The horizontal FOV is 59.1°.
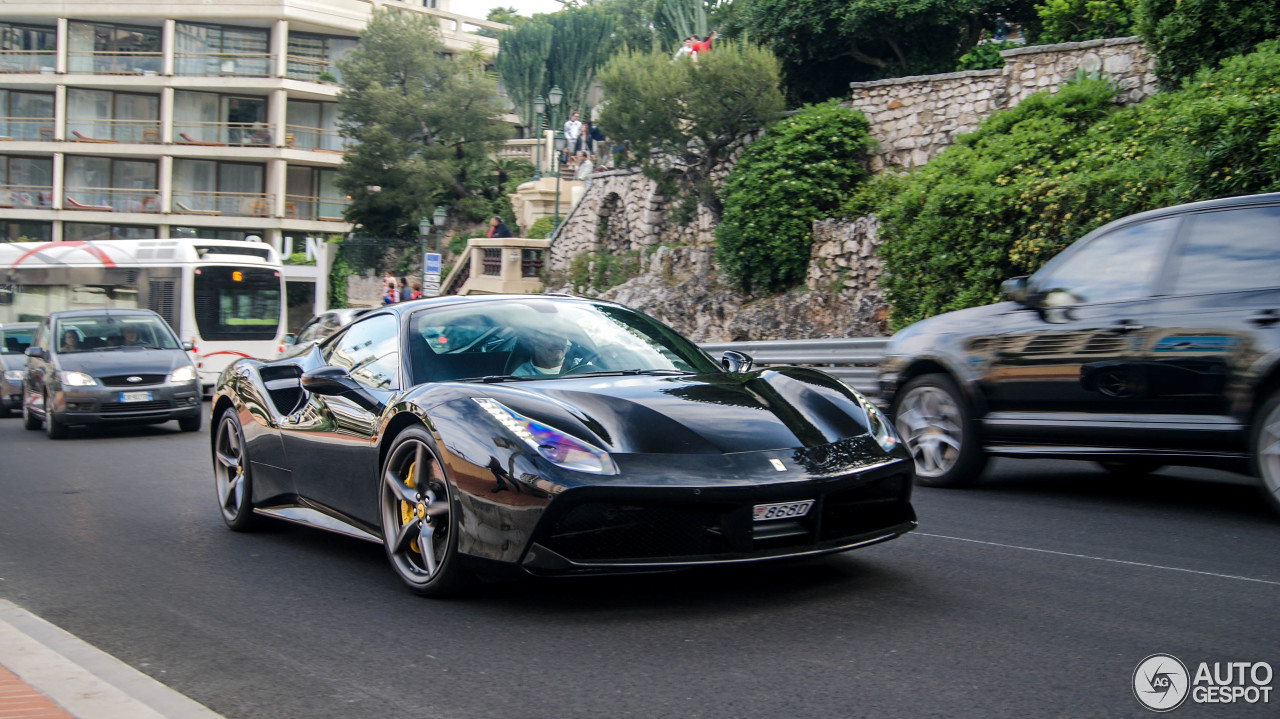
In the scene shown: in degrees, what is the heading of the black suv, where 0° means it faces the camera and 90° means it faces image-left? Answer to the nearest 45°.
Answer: approximately 135°

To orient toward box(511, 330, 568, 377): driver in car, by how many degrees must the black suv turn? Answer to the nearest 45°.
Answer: approximately 90° to its left

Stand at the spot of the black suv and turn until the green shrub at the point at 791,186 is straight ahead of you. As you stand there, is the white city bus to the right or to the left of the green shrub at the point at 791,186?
left

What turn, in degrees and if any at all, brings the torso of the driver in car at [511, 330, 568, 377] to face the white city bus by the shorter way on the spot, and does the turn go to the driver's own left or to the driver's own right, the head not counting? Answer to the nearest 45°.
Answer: approximately 135° to the driver's own left

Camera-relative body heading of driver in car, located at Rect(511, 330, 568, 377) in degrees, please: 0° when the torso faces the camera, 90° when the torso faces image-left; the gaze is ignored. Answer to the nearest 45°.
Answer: approximately 315°

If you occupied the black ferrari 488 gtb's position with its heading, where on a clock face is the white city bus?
The white city bus is roughly at 7 o'clock from the black ferrari 488 gtb.

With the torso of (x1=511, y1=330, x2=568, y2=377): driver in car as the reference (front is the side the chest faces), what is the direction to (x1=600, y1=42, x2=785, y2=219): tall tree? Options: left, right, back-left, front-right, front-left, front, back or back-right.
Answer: back-left

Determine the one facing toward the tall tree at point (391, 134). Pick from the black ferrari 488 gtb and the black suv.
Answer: the black suv

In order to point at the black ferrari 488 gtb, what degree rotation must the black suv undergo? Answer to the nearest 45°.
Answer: approximately 90° to its left
